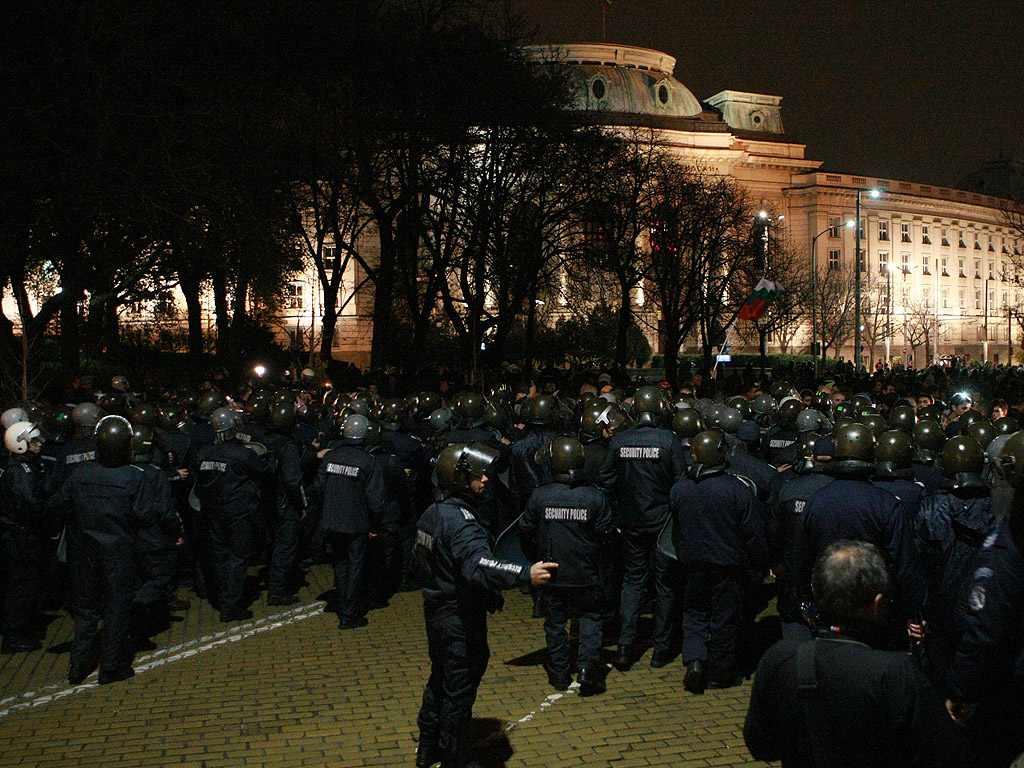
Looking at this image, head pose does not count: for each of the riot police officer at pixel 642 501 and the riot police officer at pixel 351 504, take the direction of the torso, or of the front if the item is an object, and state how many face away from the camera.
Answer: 2

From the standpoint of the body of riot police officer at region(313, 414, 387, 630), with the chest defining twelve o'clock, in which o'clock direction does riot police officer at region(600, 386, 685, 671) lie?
riot police officer at region(600, 386, 685, 671) is roughly at 4 o'clock from riot police officer at region(313, 414, 387, 630).

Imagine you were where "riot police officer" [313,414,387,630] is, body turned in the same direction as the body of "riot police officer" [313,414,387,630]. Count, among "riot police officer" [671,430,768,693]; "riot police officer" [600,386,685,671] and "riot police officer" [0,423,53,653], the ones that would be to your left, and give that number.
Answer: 1

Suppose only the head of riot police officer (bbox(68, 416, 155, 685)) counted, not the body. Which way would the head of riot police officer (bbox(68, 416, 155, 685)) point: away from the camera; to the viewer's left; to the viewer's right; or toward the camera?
away from the camera

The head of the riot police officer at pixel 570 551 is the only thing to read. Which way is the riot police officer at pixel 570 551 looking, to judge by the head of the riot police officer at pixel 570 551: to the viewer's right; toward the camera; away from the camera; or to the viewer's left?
away from the camera

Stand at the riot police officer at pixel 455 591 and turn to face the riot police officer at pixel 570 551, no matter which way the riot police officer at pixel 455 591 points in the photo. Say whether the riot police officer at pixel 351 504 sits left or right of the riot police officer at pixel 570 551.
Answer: left

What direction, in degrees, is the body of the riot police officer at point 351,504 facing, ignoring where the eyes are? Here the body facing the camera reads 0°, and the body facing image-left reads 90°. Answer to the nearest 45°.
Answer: approximately 180°

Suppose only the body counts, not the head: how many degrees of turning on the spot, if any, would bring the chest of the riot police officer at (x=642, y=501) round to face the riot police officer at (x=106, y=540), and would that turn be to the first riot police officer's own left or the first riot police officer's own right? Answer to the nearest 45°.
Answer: approximately 90° to the first riot police officer's own left

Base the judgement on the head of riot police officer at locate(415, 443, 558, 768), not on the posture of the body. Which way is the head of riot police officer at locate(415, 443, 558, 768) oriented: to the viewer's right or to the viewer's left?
to the viewer's right

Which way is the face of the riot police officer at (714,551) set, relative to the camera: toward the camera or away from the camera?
away from the camera

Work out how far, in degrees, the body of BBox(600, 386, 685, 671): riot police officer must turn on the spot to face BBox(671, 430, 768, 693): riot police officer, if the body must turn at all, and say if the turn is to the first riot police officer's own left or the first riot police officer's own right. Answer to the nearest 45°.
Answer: approximately 135° to the first riot police officer's own right

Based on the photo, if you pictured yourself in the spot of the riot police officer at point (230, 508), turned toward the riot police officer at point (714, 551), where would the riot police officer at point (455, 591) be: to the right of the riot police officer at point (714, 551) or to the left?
right

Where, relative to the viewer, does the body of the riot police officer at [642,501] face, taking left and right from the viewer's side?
facing away from the viewer

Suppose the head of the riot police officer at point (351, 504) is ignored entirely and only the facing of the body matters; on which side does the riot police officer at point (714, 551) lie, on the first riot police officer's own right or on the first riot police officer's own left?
on the first riot police officer's own right

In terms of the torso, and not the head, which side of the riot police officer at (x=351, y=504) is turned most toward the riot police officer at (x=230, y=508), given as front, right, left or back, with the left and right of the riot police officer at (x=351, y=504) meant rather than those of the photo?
left
